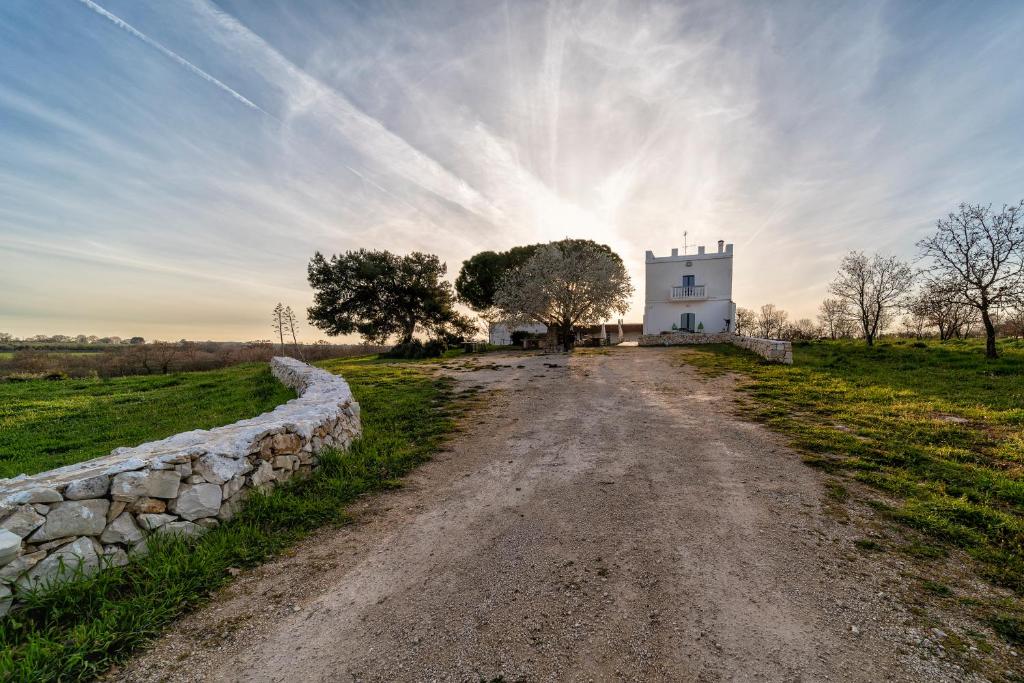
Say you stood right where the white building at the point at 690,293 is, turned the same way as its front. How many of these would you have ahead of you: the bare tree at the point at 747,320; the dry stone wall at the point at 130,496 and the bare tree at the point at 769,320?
1

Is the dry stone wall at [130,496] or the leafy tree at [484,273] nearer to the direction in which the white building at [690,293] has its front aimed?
the dry stone wall

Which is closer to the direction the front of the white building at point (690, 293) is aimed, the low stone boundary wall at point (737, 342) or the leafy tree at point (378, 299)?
the low stone boundary wall

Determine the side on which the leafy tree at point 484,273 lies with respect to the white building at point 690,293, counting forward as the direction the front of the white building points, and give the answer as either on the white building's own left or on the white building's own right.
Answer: on the white building's own right

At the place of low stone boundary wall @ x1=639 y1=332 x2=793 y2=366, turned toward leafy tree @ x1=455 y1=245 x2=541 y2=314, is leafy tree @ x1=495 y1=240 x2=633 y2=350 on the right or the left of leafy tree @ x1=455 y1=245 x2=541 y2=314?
left

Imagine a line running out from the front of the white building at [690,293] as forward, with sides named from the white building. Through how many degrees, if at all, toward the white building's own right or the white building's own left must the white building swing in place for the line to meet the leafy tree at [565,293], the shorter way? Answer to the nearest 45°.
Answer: approximately 45° to the white building's own right

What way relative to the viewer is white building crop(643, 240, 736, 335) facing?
toward the camera

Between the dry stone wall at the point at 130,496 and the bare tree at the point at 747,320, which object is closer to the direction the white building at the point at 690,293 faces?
the dry stone wall

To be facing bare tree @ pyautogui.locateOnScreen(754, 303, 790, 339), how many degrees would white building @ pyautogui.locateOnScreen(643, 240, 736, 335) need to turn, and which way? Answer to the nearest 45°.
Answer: approximately 135° to its left

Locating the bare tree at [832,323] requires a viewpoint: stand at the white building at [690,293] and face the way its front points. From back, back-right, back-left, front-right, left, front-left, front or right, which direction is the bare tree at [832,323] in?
back-left

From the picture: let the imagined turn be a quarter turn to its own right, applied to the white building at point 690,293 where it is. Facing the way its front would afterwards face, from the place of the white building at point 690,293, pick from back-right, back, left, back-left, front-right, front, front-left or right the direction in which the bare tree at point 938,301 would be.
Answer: back-left

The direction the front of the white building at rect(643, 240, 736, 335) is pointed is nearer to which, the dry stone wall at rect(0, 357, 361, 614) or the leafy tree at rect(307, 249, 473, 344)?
the dry stone wall

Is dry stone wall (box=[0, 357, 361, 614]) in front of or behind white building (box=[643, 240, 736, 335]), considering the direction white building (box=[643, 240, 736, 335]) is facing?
in front

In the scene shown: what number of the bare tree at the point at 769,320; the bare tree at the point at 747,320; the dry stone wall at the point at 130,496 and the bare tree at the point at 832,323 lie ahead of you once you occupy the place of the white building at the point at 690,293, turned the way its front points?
1
